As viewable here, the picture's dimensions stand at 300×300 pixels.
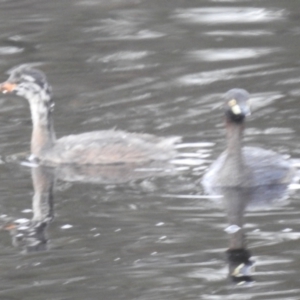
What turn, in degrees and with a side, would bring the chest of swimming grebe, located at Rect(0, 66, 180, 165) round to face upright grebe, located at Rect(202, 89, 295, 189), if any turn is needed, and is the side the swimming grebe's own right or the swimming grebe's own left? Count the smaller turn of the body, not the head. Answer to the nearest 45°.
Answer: approximately 135° to the swimming grebe's own left

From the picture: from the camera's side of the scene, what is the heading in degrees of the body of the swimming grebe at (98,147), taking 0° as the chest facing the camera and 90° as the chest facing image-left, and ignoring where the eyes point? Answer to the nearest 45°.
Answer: approximately 90°
